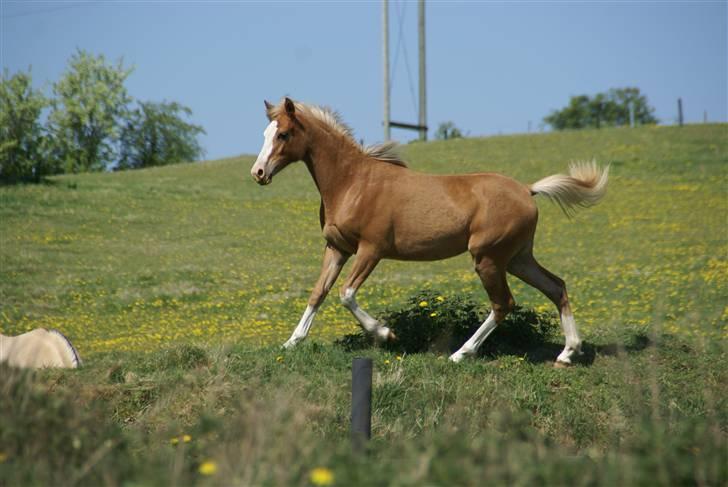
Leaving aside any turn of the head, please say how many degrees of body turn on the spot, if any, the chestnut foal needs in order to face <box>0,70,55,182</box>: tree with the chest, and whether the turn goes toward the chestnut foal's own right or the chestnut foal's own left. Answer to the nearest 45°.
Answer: approximately 45° to the chestnut foal's own right

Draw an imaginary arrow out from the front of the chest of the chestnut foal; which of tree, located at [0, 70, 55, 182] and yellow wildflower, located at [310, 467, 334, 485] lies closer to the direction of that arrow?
the tree

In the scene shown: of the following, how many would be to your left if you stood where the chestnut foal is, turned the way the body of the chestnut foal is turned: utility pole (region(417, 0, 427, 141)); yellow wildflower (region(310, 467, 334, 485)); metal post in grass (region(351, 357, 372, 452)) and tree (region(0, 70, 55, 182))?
2

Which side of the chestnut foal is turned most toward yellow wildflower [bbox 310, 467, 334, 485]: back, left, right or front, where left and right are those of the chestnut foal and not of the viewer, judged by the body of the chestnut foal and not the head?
left

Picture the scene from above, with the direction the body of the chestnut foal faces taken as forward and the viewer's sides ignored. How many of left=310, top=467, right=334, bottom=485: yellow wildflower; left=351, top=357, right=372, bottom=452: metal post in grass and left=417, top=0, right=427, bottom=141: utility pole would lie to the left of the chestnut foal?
2

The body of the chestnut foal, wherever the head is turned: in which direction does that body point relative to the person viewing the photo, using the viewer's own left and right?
facing to the left of the viewer

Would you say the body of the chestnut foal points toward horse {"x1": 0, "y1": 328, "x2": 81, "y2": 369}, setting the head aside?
yes

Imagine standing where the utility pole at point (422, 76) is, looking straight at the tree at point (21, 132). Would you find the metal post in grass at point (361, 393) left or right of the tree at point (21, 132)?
left

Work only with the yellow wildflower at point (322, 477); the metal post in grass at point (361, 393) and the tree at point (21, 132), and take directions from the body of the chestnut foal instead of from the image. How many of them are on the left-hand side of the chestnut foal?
2

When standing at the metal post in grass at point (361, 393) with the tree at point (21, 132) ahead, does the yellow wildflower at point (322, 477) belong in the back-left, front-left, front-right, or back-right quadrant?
back-left

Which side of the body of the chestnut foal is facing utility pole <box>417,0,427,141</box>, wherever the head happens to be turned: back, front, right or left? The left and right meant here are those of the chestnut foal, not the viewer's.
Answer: right
